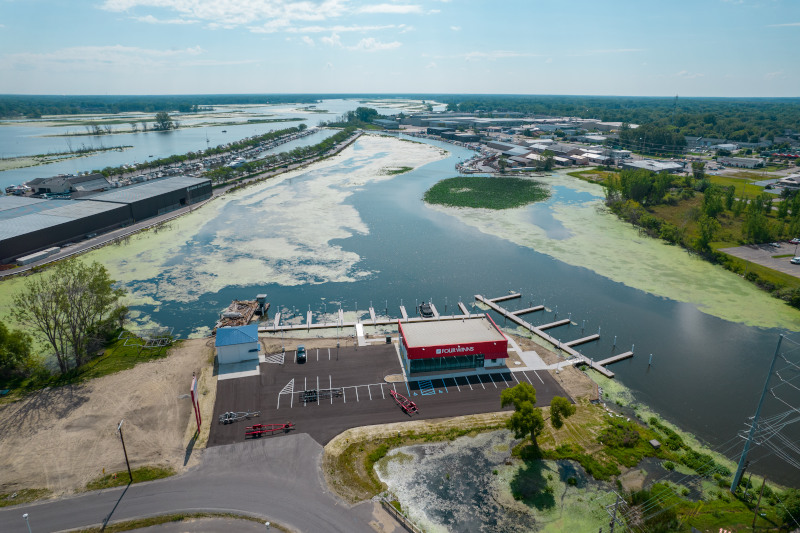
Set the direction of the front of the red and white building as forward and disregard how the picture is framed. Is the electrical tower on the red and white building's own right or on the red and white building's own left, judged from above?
on the red and white building's own left

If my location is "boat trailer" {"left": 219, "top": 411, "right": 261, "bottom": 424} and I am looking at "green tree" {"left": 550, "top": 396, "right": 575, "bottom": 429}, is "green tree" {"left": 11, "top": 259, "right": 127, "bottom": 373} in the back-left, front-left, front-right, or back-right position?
back-left

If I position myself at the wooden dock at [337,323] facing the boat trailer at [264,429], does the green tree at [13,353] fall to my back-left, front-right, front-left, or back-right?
front-right

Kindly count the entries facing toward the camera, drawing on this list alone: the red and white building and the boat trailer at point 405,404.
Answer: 1

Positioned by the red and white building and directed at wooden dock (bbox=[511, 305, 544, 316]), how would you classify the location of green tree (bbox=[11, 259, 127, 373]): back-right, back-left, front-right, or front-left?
back-left

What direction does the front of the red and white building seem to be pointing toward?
toward the camera

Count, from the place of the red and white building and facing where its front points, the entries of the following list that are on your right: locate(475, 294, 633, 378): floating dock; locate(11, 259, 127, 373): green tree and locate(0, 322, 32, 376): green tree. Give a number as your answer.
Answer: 2

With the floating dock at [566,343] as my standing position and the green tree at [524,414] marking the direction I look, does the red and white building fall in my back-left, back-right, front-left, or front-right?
front-right
